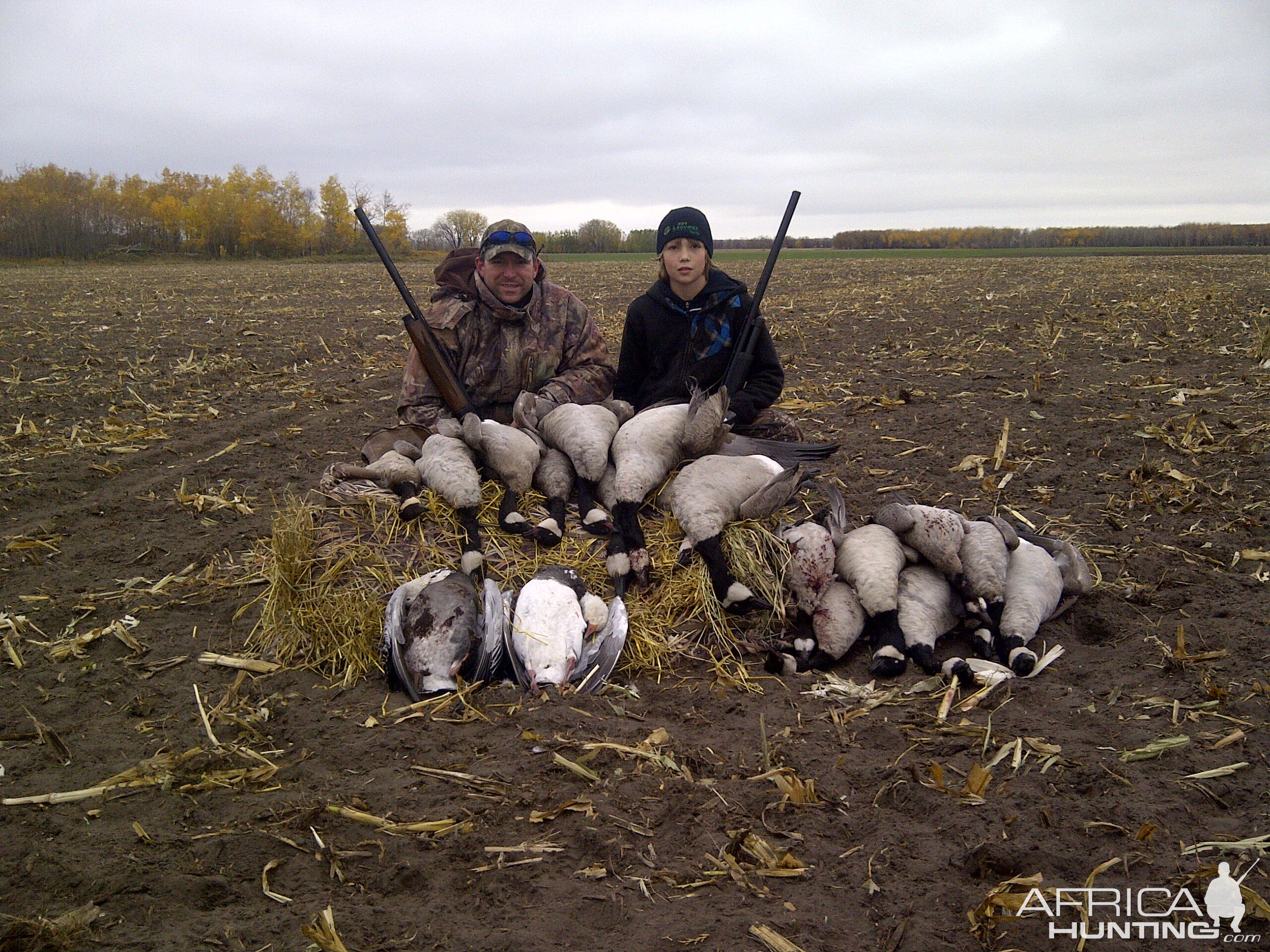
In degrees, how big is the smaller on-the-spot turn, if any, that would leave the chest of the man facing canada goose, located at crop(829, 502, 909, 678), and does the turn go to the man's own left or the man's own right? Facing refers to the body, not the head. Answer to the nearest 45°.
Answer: approximately 45° to the man's own left

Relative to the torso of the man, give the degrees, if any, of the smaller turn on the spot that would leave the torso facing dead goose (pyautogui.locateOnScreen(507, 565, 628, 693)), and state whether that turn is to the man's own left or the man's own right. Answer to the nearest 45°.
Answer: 0° — they already face it

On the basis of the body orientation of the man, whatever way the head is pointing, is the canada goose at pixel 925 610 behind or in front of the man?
in front

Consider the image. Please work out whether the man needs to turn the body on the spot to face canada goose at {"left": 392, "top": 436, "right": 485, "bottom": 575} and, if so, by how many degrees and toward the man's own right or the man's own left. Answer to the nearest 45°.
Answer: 0° — they already face it

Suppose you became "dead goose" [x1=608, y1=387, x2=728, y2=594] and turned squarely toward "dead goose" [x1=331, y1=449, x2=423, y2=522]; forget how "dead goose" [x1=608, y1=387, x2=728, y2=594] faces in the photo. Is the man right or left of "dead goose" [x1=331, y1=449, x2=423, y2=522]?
right

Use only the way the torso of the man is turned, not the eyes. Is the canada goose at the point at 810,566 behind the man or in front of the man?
in front

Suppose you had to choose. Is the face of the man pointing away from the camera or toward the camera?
toward the camera

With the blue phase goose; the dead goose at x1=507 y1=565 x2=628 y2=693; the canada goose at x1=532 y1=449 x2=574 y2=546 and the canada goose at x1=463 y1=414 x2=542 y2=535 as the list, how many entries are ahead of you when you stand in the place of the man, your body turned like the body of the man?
4

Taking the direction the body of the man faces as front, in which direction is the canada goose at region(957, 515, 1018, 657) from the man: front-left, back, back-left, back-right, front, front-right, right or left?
front-left

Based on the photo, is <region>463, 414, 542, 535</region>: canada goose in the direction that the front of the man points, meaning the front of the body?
yes

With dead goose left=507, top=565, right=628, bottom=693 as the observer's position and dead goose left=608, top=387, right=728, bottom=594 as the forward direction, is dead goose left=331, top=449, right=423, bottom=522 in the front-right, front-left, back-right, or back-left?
front-left

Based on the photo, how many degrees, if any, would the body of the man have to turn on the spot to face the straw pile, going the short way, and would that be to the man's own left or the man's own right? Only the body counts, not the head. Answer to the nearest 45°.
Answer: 0° — they already face it

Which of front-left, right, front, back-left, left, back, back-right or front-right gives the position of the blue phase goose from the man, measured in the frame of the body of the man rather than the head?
front

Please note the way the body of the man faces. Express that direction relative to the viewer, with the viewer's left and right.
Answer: facing the viewer
